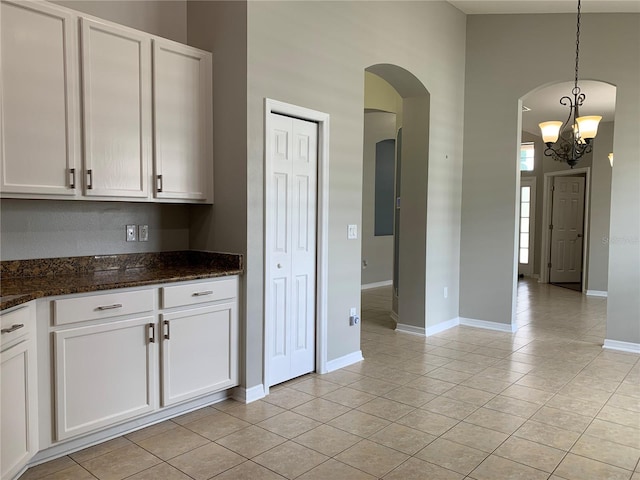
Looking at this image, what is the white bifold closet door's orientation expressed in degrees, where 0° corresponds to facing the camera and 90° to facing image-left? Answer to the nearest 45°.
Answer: approximately 315°

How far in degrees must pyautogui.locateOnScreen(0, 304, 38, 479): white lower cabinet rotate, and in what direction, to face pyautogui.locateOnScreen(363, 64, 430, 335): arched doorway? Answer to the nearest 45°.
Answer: approximately 45° to its left

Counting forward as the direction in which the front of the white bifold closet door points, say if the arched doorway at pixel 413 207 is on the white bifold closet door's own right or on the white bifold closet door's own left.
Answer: on the white bifold closet door's own left

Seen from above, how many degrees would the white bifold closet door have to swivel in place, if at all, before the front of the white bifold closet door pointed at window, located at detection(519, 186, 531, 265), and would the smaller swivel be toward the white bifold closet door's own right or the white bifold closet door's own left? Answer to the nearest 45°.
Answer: approximately 90° to the white bifold closet door's own left

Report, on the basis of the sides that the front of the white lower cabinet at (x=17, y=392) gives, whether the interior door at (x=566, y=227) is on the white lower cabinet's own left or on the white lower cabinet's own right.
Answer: on the white lower cabinet's own left

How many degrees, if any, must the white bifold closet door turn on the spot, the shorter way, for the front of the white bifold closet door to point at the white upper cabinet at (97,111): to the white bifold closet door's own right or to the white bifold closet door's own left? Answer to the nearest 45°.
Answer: approximately 90° to the white bifold closet door's own right

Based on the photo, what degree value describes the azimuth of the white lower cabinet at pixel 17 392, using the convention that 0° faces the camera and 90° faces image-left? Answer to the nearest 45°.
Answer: approximately 315°

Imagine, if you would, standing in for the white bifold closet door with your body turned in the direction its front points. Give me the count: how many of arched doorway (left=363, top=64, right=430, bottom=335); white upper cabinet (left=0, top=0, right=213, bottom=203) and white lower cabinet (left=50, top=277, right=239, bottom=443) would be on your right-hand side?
2

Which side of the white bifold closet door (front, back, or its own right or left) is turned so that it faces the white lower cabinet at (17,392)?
right

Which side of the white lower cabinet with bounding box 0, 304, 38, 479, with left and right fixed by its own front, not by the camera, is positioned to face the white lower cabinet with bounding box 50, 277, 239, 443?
left
